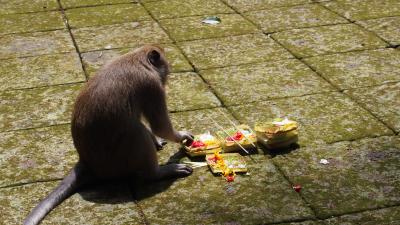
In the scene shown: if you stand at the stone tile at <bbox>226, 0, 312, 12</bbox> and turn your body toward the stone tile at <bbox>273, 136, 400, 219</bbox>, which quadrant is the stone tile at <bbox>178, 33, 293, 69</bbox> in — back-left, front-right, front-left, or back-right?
front-right

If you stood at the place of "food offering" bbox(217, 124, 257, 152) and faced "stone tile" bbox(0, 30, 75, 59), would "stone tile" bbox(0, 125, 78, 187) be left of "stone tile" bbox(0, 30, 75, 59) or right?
left

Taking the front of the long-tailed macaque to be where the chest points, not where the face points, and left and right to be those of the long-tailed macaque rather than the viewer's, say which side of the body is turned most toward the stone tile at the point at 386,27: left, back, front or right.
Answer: front

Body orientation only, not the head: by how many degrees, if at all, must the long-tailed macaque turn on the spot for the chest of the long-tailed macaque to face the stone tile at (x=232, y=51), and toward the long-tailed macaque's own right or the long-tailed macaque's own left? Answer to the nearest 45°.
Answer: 0° — it already faces it

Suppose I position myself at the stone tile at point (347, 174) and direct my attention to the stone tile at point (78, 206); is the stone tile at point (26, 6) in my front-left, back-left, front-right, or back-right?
front-right

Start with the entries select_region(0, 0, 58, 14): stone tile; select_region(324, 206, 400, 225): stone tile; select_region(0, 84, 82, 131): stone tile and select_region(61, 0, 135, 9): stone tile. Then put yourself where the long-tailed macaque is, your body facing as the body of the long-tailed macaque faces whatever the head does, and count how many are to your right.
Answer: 1

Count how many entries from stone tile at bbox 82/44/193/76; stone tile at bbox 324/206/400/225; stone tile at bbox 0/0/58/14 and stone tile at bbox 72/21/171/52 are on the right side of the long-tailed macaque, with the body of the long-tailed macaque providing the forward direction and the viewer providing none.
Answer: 1

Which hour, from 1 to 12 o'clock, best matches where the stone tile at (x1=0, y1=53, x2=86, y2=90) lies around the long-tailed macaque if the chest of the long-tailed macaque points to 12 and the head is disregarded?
The stone tile is roughly at 10 o'clock from the long-tailed macaque.

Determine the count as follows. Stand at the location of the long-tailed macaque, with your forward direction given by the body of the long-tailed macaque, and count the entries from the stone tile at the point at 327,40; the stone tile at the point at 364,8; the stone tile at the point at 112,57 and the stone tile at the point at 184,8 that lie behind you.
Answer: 0

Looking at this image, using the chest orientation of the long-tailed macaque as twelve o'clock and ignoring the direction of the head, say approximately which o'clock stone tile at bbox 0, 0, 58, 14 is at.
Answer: The stone tile is roughly at 10 o'clock from the long-tailed macaque.

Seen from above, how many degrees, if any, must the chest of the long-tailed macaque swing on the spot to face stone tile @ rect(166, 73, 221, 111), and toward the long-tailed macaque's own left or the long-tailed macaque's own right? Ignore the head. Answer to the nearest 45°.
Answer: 0° — it already faces it

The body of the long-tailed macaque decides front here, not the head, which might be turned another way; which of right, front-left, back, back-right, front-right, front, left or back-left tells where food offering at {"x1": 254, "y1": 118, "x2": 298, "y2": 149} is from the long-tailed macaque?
front-right

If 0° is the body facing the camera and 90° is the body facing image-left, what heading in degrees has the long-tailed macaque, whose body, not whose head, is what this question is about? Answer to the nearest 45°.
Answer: approximately 225°

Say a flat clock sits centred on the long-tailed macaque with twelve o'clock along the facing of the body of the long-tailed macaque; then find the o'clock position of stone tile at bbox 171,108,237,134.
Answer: The stone tile is roughly at 12 o'clock from the long-tailed macaque.

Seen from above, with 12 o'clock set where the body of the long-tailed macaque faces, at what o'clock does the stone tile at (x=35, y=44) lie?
The stone tile is roughly at 10 o'clock from the long-tailed macaque.
